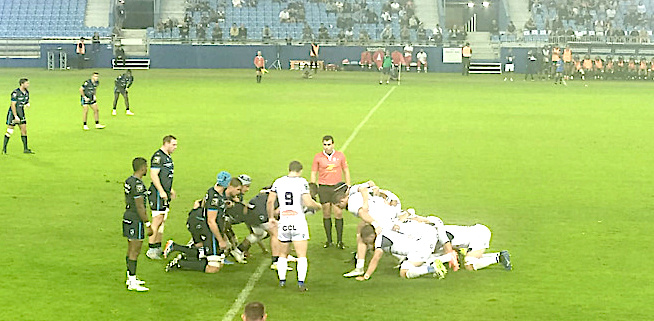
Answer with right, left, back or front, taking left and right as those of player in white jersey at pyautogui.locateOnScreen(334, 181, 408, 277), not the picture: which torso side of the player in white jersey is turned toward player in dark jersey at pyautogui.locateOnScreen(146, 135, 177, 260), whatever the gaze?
front

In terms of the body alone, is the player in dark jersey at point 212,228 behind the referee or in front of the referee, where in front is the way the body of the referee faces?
in front

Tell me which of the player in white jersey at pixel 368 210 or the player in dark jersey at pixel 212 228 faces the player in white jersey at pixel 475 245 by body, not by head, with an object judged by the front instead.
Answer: the player in dark jersey

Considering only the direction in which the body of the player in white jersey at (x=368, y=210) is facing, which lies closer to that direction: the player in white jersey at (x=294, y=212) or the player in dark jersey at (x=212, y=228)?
the player in dark jersey

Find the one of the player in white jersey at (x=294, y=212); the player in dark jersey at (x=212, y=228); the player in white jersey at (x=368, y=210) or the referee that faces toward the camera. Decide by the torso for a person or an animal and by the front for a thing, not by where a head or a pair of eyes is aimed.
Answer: the referee

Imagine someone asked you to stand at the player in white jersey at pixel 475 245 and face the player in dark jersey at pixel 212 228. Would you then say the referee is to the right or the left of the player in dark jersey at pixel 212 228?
right

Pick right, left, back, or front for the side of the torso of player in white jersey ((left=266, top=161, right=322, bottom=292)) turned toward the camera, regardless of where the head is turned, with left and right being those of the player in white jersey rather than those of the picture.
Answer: back

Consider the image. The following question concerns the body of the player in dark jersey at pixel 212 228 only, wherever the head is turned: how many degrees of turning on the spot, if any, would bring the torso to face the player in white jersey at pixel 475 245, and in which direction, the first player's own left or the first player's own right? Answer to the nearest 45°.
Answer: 0° — they already face them

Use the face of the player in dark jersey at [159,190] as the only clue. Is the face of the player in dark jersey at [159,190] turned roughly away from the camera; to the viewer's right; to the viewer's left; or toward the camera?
to the viewer's right

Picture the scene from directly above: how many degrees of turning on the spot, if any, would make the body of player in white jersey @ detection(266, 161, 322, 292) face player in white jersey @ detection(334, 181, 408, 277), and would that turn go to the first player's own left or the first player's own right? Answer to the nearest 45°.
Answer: approximately 45° to the first player's own right

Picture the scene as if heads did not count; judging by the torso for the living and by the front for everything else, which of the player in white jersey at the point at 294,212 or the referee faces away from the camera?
the player in white jersey

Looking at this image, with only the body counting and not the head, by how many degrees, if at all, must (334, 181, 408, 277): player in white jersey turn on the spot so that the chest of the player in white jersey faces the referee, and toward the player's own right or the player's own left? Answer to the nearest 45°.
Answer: approximately 90° to the player's own right

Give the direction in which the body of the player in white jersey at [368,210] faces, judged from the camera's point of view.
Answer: to the viewer's left

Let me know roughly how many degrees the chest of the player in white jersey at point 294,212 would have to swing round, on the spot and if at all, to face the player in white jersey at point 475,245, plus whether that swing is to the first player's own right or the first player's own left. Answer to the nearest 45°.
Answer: approximately 45° to the first player's own right

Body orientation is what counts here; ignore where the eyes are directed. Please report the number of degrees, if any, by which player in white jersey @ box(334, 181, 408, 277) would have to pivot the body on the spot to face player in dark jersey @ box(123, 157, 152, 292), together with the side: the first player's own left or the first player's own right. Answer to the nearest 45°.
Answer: approximately 45° to the first player's own left

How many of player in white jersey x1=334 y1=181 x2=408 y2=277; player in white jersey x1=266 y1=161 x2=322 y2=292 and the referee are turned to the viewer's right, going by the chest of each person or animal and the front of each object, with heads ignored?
0

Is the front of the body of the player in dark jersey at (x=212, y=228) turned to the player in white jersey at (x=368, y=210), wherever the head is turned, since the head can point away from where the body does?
yes

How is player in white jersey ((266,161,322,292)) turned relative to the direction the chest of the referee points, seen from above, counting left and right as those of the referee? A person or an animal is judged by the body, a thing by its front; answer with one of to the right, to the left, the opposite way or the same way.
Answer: the opposite way

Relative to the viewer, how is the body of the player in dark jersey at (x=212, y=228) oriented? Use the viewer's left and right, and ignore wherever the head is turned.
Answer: facing to the right of the viewer

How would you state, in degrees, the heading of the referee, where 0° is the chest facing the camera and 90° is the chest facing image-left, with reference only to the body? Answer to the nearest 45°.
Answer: approximately 0°
